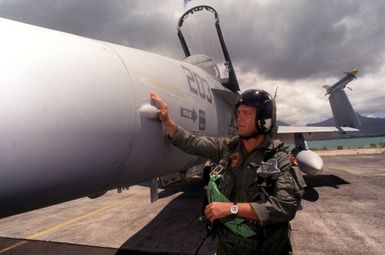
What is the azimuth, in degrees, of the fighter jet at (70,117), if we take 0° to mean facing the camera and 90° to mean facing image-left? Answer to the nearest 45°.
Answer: approximately 45°

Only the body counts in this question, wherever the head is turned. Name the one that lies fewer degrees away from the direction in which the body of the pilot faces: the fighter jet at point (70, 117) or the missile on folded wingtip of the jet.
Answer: the fighter jet

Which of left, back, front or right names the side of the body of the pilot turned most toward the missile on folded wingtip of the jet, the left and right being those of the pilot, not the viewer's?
back

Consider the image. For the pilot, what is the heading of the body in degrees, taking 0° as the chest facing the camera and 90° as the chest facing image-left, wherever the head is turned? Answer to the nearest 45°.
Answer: approximately 45°
